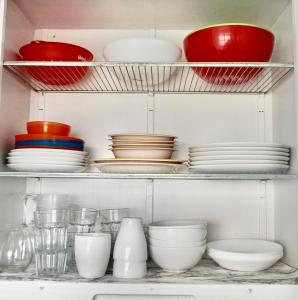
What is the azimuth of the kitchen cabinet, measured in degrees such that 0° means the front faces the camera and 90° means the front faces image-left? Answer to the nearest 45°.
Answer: approximately 0°
